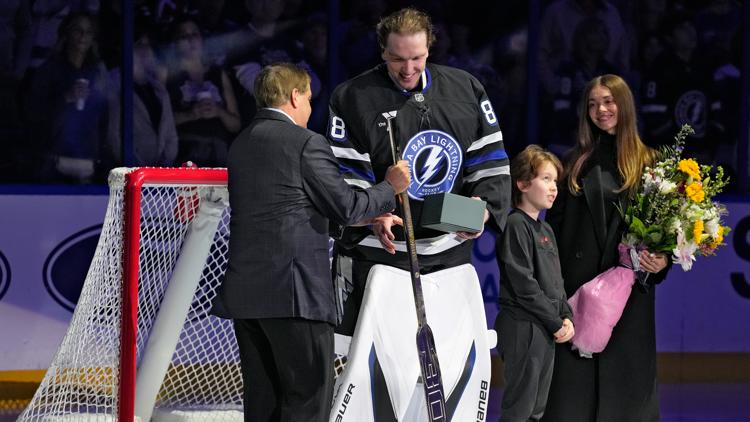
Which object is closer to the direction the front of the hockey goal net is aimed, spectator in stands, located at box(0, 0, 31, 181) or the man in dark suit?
the man in dark suit

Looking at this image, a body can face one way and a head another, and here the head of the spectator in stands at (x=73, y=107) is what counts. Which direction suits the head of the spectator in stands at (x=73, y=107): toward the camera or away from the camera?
toward the camera

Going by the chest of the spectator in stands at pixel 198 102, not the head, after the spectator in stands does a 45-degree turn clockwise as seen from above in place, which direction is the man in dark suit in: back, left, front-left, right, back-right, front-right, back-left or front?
front-left

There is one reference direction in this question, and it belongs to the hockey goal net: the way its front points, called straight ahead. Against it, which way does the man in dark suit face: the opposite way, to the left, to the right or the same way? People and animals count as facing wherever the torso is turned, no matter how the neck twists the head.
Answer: to the left

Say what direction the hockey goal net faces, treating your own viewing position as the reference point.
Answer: facing the viewer and to the right of the viewer

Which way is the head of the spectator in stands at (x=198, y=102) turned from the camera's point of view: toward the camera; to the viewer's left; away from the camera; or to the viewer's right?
toward the camera

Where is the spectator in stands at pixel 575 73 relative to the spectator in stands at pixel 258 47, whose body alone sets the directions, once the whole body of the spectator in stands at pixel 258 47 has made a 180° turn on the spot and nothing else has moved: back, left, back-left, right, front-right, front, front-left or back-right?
right

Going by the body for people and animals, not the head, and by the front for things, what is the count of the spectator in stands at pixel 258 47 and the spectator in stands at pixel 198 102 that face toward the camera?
2

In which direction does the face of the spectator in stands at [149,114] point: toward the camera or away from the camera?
toward the camera

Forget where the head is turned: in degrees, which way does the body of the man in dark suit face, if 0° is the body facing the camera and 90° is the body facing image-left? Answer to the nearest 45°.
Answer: approximately 225°

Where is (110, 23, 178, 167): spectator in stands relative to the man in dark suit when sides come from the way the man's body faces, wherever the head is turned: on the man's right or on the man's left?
on the man's left

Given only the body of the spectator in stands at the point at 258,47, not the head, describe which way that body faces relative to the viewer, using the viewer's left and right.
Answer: facing the viewer

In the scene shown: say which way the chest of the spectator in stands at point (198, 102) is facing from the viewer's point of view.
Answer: toward the camera

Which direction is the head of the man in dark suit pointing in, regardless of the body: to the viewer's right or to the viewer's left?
to the viewer's right

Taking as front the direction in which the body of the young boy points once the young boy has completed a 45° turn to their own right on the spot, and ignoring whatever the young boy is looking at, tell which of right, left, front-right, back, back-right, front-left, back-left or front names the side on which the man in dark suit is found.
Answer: front-right

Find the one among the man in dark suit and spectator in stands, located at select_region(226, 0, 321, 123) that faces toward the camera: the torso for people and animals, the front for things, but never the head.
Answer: the spectator in stands

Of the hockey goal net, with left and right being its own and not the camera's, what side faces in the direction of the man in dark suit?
front
